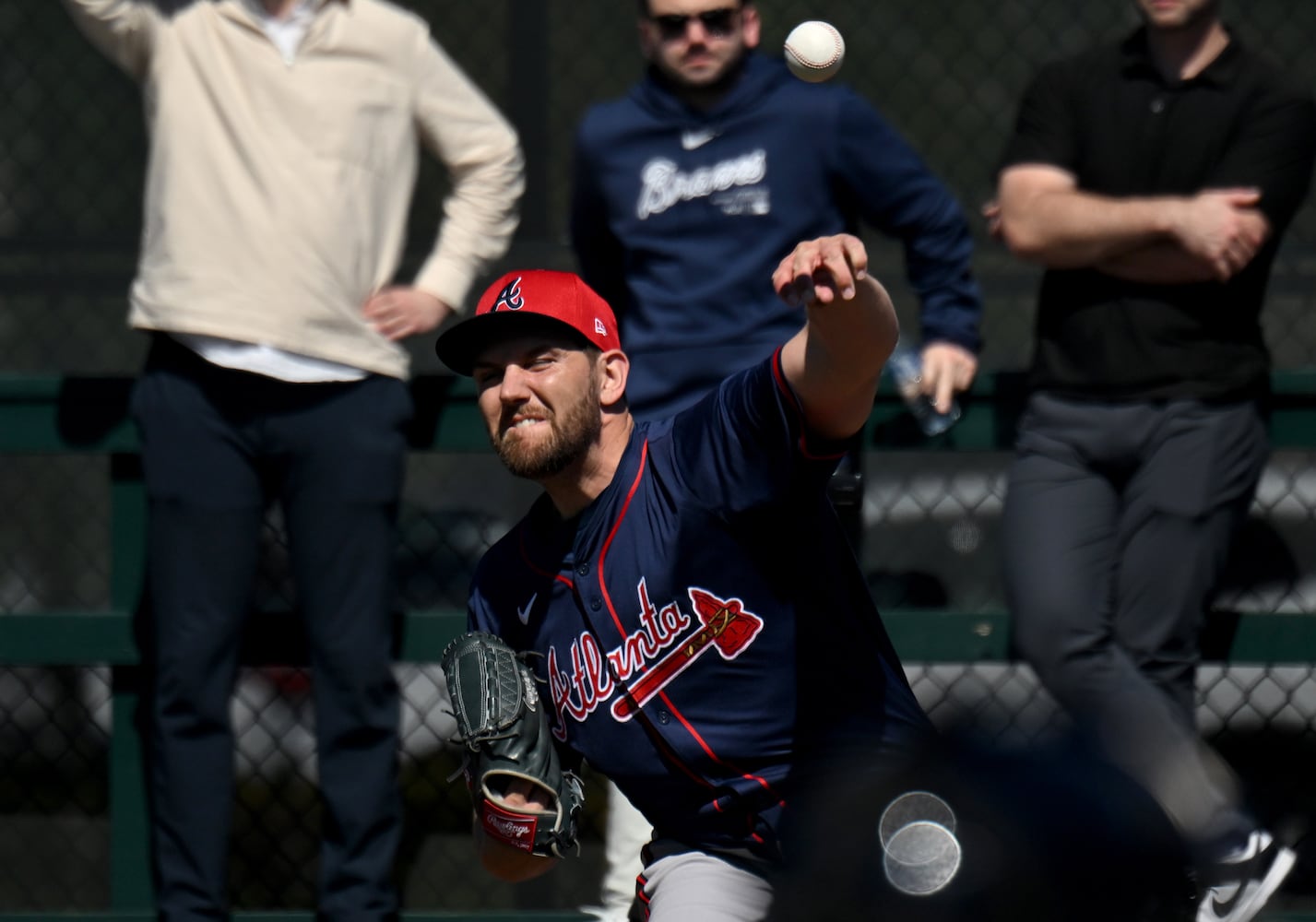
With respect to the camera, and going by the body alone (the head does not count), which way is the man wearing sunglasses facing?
toward the camera

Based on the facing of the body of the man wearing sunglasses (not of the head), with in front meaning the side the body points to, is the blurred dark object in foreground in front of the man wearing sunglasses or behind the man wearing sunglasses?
in front
